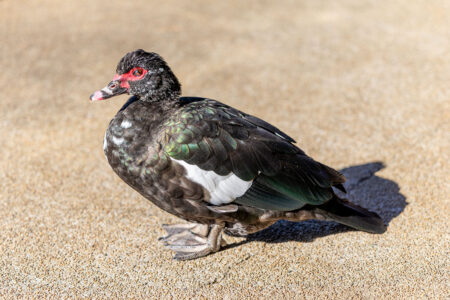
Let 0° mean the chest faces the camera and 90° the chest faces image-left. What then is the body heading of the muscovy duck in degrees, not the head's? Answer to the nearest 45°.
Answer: approximately 90°
